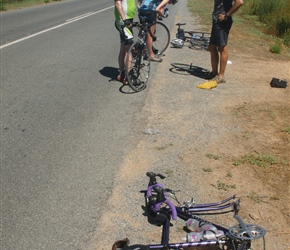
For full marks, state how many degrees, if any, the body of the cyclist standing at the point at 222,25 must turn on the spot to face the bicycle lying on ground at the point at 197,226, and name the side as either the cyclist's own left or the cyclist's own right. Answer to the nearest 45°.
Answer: approximately 45° to the cyclist's own left

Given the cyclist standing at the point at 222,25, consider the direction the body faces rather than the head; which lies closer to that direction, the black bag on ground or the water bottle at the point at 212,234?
the water bottle

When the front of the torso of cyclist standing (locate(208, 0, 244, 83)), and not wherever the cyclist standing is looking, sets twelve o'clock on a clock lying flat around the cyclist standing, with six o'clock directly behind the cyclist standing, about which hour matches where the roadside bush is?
The roadside bush is roughly at 5 o'clock from the cyclist standing.

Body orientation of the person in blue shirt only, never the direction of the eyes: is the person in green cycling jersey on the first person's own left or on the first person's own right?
on the first person's own right

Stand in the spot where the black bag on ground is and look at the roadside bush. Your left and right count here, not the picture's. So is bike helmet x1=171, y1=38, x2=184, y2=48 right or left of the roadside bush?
left

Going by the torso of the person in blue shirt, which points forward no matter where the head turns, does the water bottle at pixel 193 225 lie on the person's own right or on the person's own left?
on the person's own right

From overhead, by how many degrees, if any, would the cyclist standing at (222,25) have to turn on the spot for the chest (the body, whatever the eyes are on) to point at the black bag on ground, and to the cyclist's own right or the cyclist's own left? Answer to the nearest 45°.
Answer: approximately 135° to the cyclist's own left
